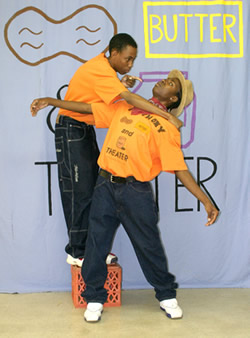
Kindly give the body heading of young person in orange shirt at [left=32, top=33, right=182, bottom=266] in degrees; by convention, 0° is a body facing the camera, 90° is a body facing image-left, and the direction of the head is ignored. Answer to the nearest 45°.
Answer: approximately 270°
